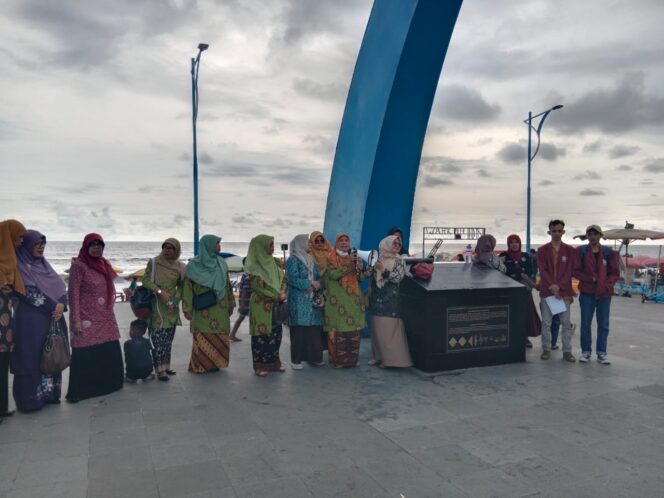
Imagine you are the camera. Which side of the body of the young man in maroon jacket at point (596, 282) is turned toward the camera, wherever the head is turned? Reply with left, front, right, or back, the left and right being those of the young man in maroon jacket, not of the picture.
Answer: front

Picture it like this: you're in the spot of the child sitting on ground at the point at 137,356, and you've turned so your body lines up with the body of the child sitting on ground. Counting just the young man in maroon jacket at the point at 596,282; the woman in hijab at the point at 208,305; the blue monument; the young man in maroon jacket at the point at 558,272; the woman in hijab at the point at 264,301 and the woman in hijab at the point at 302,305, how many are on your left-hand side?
0

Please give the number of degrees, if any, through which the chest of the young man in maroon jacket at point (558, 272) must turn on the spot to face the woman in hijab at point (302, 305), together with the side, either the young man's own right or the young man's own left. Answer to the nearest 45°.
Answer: approximately 45° to the young man's own right

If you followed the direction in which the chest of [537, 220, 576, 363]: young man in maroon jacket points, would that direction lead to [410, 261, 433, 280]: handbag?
no

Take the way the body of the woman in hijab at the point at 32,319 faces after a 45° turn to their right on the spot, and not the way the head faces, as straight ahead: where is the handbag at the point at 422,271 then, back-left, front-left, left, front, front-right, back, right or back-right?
left

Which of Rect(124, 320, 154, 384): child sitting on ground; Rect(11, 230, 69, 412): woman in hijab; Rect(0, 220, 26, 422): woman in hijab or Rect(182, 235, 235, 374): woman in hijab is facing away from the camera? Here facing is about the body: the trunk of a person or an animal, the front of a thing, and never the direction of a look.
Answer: the child sitting on ground

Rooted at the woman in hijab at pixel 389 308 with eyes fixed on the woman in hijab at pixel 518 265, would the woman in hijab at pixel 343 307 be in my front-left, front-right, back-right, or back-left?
back-left

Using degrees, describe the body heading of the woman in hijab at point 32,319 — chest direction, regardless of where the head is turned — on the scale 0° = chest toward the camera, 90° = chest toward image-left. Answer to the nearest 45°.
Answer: approximately 315°

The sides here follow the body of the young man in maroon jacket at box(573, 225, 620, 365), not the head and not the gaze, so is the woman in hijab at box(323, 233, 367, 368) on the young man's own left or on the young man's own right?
on the young man's own right

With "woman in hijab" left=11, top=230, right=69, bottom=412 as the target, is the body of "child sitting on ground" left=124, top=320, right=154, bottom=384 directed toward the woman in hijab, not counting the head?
no

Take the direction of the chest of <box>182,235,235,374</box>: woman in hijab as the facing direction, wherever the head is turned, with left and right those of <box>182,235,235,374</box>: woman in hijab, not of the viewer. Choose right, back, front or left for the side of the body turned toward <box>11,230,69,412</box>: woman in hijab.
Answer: right

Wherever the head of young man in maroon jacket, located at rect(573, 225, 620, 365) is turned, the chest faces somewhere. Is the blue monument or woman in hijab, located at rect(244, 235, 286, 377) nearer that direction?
the woman in hijab

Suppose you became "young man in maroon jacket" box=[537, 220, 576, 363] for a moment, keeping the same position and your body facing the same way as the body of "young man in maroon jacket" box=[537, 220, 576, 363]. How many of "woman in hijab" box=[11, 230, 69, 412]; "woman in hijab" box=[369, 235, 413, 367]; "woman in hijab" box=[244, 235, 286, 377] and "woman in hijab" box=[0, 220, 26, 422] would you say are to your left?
0

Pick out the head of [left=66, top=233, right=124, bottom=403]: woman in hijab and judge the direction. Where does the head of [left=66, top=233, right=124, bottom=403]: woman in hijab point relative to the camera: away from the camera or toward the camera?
toward the camera

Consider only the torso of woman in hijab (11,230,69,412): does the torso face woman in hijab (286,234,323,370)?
no
